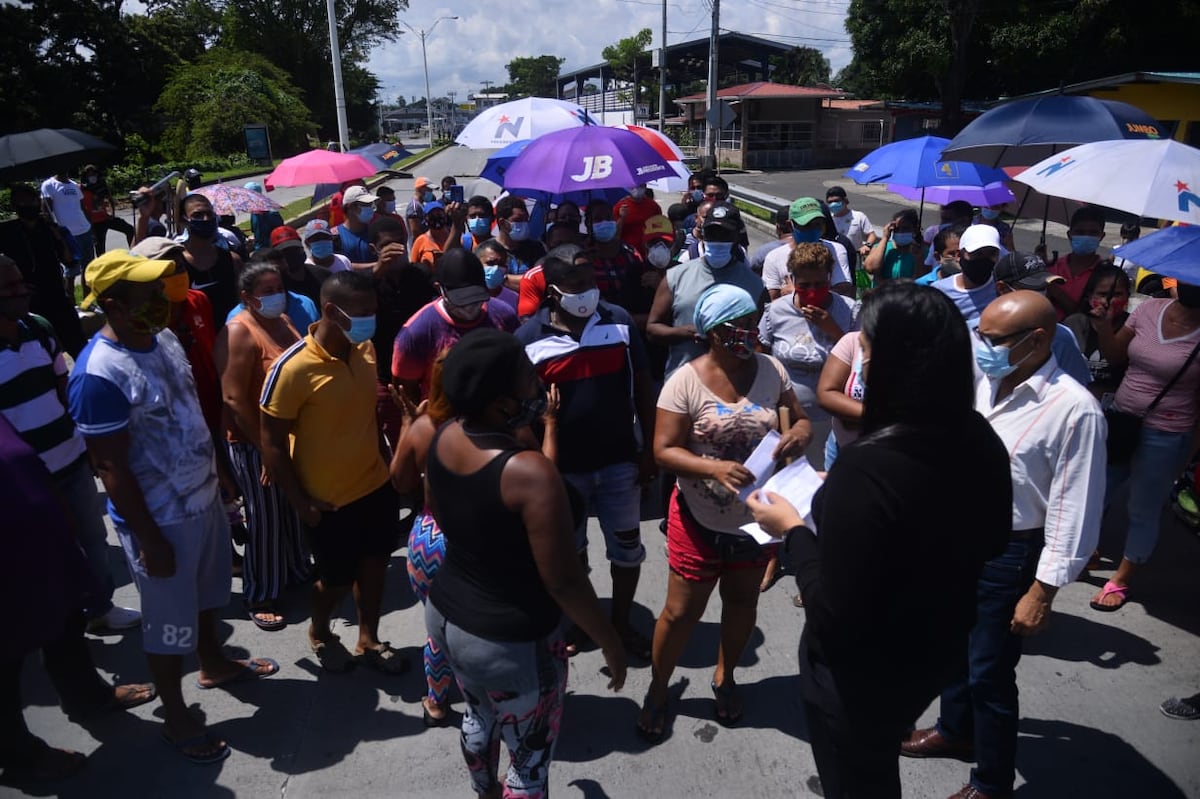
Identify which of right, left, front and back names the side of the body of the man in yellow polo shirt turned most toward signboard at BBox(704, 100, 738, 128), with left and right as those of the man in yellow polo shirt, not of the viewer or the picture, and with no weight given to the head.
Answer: left

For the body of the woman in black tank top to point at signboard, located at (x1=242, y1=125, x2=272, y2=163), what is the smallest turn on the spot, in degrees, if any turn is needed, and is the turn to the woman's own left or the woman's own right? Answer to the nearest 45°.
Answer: approximately 45° to the woman's own left

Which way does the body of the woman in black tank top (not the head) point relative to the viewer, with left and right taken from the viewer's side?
facing away from the viewer and to the right of the viewer

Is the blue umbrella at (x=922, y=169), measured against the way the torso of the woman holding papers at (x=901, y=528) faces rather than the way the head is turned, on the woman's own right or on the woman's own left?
on the woman's own right

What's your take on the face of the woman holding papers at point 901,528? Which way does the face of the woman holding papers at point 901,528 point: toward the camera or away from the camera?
away from the camera

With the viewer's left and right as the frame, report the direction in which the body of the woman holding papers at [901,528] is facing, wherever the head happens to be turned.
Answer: facing away from the viewer and to the left of the viewer

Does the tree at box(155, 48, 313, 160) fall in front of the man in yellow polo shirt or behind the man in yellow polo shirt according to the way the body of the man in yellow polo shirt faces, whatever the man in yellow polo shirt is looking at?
behind

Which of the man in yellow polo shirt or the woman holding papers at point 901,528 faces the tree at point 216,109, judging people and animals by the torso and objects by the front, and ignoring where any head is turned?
the woman holding papers

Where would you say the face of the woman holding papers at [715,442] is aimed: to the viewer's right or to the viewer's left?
to the viewer's right

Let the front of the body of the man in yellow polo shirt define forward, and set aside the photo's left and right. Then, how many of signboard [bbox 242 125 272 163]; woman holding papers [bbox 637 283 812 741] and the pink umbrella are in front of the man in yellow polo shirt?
1

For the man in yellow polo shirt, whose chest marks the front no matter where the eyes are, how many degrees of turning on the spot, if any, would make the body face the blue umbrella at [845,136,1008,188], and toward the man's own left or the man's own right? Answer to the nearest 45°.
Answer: approximately 90° to the man's own left

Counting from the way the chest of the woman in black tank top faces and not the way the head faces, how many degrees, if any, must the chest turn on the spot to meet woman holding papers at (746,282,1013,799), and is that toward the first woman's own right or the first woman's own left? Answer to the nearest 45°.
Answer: approximately 45° to the first woman's own right

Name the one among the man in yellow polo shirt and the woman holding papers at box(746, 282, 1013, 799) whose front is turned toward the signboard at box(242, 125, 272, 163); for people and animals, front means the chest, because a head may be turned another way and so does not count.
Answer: the woman holding papers

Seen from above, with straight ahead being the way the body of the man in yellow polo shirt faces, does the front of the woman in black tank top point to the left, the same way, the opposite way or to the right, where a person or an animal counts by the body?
to the left
